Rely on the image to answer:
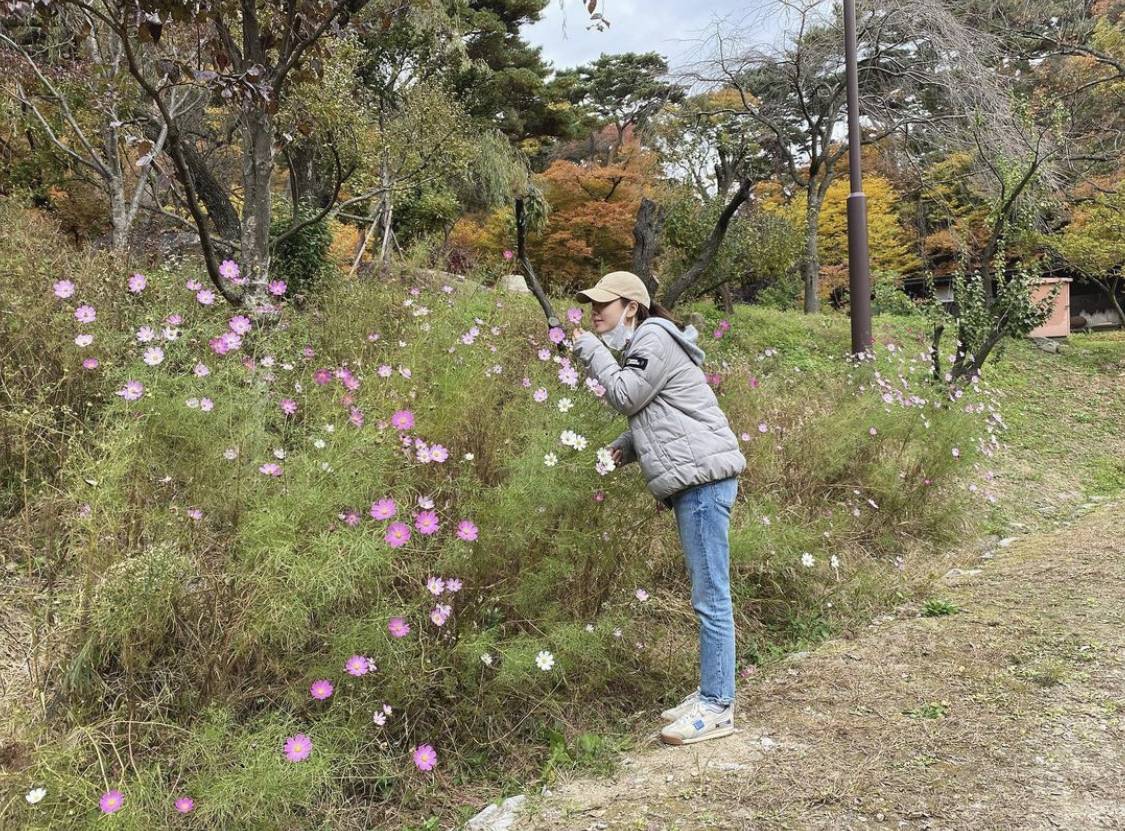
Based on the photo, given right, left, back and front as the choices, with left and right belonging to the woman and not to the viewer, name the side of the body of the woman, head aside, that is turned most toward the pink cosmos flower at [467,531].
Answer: front

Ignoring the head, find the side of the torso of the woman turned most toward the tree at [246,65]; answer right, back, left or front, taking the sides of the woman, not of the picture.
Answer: front

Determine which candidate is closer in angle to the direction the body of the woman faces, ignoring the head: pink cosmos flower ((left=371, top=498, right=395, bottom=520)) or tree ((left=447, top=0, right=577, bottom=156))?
the pink cosmos flower

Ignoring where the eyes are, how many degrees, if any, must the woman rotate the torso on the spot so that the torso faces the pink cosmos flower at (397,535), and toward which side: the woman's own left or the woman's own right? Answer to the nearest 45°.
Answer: approximately 45° to the woman's own left

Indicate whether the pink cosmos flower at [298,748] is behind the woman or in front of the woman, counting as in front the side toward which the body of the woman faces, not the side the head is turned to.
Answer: in front

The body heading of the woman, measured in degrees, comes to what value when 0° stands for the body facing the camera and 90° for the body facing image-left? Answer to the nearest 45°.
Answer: approximately 90°

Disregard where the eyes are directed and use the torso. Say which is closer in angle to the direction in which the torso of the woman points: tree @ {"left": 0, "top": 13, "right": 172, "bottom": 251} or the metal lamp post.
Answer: the tree

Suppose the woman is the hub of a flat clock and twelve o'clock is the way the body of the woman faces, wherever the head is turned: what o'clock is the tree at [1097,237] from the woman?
The tree is roughly at 4 o'clock from the woman.

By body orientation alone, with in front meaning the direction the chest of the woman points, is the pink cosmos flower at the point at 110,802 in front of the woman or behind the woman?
in front

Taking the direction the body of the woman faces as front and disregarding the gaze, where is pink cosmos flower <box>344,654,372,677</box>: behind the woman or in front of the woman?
in front

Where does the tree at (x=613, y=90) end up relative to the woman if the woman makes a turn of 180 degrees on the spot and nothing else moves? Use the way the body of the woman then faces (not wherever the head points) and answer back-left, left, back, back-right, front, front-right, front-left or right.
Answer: left

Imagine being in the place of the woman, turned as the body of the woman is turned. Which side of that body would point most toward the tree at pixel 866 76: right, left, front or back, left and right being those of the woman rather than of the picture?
right

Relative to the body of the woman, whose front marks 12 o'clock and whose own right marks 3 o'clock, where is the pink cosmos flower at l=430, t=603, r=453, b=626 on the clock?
The pink cosmos flower is roughly at 11 o'clock from the woman.

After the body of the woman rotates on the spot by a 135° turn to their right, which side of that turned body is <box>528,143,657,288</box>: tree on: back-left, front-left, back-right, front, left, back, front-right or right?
front-left
